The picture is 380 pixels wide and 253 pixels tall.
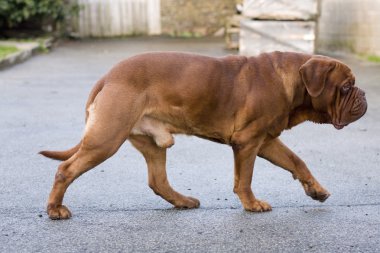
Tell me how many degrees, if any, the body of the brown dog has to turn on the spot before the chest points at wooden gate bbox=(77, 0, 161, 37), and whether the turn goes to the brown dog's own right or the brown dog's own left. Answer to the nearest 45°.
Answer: approximately 90° to the brown dog's own left

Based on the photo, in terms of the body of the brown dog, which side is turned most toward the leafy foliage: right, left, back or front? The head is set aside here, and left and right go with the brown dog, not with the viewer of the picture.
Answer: left

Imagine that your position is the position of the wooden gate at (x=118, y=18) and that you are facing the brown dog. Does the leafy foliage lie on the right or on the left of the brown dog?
right

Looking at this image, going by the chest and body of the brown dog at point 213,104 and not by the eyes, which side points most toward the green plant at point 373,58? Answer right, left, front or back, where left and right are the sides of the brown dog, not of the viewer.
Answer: left

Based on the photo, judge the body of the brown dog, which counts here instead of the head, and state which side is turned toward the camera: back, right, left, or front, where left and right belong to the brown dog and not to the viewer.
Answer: right
